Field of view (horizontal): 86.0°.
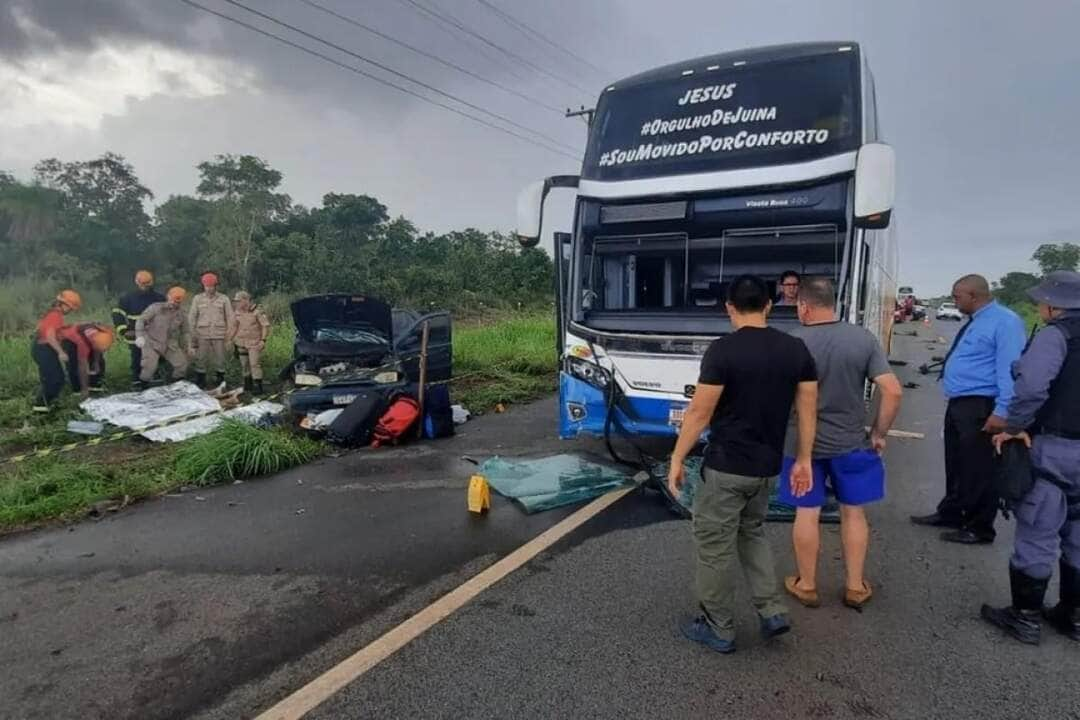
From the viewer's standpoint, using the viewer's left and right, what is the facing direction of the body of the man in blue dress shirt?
facing to the left of the viewer

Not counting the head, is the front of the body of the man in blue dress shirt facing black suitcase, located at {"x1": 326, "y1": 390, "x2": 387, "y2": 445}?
yes

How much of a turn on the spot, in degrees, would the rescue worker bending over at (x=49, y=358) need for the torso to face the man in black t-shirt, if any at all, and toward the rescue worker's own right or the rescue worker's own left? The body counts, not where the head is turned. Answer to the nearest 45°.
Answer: approximately 90° to the rescue worker's own right

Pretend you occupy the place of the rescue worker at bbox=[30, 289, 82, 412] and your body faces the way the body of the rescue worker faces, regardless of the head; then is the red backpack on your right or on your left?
on your right

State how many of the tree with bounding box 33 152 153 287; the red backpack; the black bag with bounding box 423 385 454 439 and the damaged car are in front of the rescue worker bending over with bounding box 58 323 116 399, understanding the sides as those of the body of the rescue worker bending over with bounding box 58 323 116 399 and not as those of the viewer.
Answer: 3

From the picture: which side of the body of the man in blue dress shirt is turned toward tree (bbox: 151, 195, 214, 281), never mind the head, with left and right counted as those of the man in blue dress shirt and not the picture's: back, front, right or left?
front

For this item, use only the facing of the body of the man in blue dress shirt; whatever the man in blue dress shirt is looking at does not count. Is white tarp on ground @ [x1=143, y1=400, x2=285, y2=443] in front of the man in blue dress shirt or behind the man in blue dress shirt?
in front

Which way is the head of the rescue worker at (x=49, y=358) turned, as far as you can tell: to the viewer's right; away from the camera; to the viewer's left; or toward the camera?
to the viewer's right

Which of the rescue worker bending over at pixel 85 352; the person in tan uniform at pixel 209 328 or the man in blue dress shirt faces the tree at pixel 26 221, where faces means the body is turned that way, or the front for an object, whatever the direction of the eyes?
the man in blue dress shirt

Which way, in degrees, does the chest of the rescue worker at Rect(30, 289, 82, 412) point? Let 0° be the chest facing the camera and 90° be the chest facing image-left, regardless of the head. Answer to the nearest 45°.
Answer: approximately 270°
